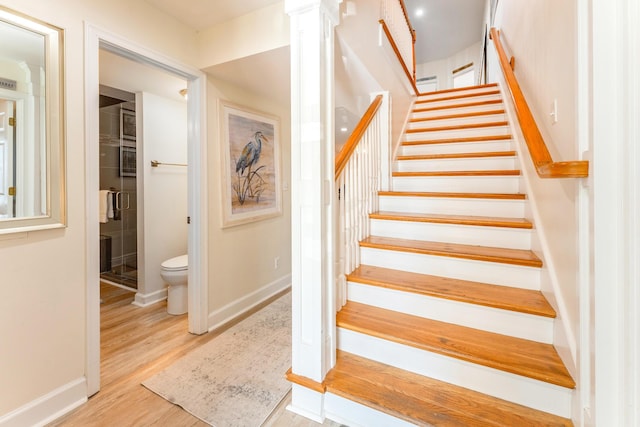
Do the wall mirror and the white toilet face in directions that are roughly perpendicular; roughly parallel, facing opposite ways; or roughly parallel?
roughly perpendicular

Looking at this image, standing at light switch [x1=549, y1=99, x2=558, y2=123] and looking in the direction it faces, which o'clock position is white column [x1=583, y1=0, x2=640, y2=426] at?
The white column is roughly at 10 o'clock from the light switch.

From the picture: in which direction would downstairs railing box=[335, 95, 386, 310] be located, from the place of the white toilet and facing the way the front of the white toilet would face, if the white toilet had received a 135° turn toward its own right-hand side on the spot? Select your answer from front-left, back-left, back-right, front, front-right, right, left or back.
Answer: back-right

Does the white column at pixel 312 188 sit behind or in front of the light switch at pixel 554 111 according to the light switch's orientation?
in front

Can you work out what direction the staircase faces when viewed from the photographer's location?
facing the viewer

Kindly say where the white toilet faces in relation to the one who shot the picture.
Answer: facing the viewer and to the left of the viewer

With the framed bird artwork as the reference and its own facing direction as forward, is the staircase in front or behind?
in front

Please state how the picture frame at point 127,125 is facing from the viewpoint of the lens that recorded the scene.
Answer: facing the viewer and to the right of the viewer

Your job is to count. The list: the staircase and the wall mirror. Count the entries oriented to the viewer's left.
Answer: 0

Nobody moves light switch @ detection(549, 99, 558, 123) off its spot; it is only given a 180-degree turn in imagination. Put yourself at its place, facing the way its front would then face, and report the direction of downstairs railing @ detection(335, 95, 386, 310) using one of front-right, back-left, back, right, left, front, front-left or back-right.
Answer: back-left

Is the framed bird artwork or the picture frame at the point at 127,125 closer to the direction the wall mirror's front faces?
the framed bird artwork

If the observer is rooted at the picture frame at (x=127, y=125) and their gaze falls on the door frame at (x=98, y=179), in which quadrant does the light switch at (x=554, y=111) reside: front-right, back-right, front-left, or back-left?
front-left

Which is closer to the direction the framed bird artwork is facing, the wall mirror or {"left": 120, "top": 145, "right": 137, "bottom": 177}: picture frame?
the wall mirror

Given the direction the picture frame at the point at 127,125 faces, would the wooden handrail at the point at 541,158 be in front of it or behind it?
in front
